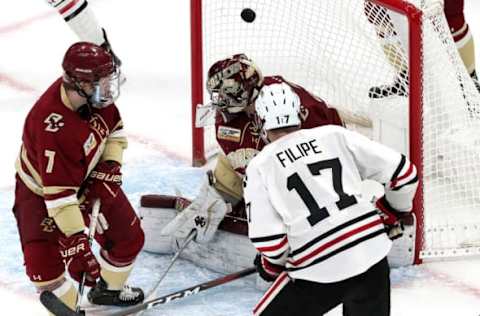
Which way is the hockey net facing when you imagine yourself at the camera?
facing the viewer and to the left of the viewer
